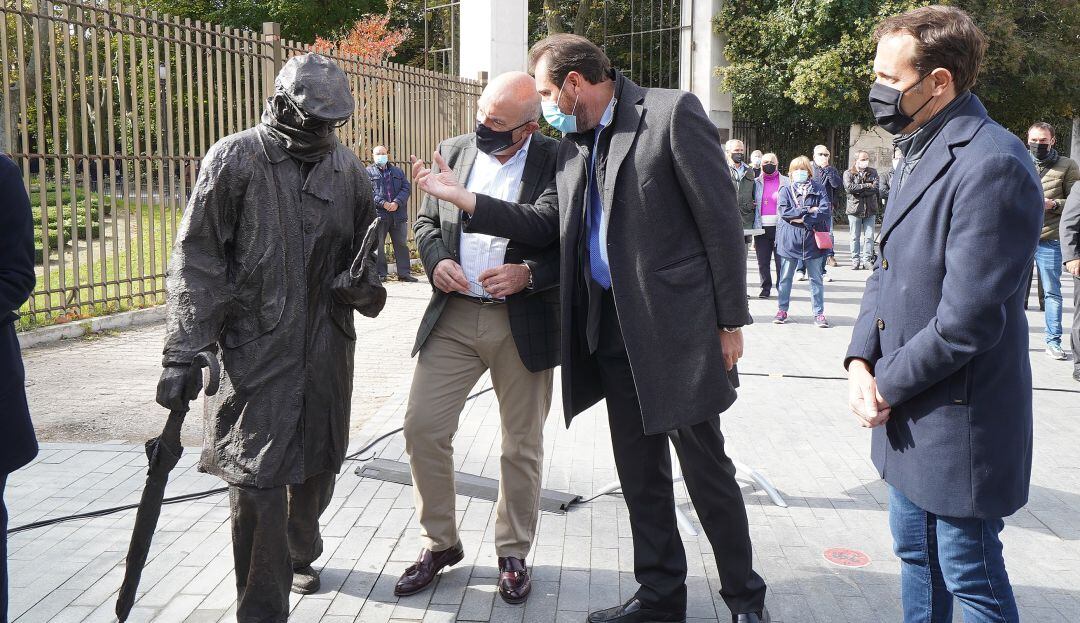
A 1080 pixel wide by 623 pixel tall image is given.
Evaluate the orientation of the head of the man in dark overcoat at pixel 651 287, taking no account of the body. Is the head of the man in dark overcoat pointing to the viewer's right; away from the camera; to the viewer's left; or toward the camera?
to the viewer's left

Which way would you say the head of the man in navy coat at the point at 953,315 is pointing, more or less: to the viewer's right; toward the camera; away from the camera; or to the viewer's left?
to the viewer's left

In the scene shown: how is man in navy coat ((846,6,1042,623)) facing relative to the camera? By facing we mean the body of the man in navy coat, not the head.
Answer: to the viewer's left

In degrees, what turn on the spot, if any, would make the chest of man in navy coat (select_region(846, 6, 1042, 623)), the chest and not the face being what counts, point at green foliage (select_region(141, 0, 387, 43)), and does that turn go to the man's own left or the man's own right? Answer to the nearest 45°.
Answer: approximately 45° to the man's own right

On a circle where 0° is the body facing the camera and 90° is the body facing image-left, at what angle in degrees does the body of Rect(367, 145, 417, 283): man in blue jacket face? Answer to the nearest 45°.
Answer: approximately 0°

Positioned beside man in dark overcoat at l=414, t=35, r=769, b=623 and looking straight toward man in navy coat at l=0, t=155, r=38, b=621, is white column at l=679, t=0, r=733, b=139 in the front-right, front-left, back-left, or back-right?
back-right

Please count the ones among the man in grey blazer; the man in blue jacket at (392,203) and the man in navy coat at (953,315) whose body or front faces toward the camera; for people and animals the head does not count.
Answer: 2
